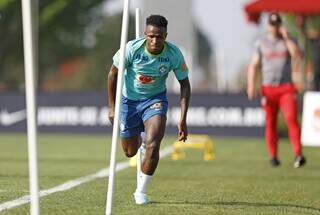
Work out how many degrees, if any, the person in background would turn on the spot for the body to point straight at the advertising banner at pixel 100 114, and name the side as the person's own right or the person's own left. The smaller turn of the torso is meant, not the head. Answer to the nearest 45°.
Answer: approximately 135° to the person's own right

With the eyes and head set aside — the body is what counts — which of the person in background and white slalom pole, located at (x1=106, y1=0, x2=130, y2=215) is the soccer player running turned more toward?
the white slalom pole

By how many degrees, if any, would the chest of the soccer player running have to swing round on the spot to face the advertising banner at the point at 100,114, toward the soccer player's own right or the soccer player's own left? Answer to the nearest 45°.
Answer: approximately 180°

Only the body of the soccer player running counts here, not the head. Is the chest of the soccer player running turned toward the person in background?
no

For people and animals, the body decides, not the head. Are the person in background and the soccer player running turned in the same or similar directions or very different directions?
same or similar directions

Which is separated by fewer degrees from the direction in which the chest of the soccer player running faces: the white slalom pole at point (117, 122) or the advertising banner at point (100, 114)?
the white slalom pole

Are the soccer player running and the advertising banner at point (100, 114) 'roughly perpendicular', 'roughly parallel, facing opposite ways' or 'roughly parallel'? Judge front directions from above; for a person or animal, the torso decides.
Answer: roughly parallel

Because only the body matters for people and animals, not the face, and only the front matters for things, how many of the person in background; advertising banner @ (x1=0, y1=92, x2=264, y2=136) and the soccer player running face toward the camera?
3

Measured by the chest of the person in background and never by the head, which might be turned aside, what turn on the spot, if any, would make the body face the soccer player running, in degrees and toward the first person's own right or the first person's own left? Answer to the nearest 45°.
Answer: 0° — they already face them

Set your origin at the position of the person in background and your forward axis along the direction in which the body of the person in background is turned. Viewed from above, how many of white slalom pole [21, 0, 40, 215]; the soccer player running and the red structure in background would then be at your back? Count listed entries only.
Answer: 1

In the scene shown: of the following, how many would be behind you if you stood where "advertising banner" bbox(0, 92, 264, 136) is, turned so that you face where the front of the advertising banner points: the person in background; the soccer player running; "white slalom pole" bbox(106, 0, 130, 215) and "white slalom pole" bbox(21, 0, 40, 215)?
0

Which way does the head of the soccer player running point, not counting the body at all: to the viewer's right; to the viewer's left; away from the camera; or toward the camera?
toward the camera

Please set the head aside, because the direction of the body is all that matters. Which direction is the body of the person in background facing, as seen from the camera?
toward the camera

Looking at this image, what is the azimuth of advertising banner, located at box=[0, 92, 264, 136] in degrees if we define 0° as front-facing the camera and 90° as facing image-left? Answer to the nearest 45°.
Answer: approximately 0°

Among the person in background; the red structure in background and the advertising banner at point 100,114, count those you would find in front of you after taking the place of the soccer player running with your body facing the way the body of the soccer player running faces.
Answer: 0

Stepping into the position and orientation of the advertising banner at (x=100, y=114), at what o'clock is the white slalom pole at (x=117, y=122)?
The white slalom pole is roughly at 12 o'clock from the advertising banner.

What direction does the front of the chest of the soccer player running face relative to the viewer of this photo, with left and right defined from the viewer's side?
facing the viewer

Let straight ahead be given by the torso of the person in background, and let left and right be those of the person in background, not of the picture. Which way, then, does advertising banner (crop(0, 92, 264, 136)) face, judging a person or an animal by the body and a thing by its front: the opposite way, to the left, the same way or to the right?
the same way
